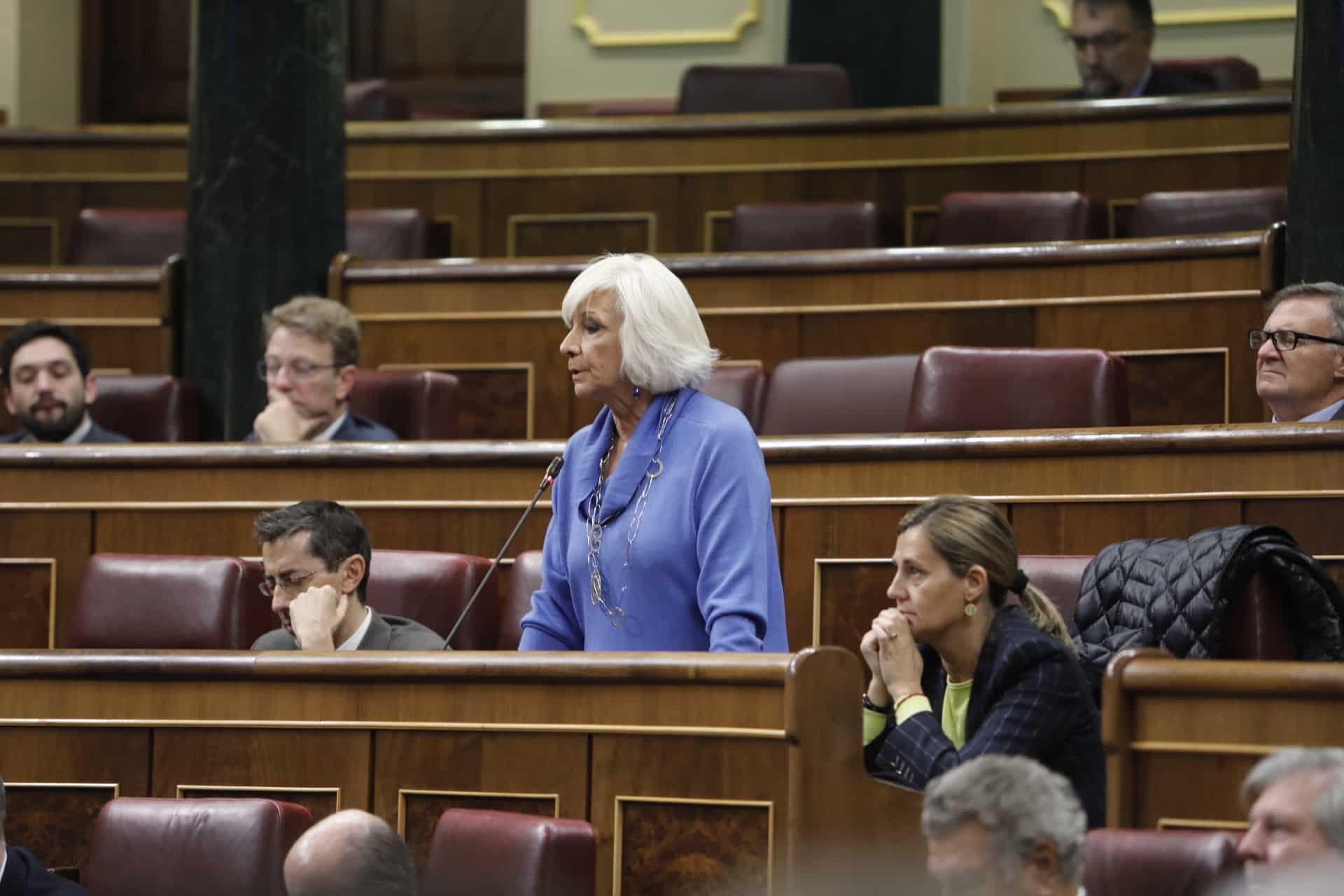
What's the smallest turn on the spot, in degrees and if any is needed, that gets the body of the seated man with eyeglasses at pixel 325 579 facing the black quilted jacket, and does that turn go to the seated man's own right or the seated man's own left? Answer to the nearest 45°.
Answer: approximately 90° to the seated man's own left

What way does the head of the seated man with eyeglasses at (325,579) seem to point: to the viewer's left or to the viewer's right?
to the viewer's left

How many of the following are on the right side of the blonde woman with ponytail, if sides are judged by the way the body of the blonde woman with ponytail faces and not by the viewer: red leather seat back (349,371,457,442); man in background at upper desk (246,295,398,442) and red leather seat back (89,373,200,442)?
3

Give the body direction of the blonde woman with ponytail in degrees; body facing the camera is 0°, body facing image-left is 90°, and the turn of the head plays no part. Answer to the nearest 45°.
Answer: approximately 45°

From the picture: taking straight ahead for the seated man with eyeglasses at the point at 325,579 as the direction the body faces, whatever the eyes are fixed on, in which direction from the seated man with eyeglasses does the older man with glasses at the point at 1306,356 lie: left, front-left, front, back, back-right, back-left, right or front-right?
back-left

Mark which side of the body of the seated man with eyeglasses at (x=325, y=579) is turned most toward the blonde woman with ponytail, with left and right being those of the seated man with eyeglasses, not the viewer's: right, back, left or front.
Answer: left

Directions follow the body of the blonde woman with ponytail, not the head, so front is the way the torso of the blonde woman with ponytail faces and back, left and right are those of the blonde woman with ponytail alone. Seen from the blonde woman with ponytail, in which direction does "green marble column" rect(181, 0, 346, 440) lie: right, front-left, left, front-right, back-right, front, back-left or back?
right
